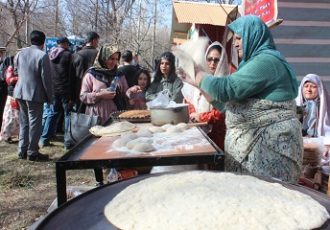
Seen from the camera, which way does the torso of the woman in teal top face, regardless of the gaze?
to the viewer's left

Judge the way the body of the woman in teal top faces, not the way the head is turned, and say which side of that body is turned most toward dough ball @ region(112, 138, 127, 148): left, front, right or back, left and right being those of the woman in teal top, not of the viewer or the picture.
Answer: front

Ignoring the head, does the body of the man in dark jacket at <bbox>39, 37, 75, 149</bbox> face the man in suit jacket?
no

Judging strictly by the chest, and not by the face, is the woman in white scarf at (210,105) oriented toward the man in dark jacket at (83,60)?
no

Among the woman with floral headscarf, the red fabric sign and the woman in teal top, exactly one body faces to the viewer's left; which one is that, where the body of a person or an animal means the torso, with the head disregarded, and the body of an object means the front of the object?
the woman in teal top

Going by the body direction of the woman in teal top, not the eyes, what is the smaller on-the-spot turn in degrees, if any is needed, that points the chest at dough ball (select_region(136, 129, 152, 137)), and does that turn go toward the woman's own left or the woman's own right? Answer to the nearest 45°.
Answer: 0° — they already face it

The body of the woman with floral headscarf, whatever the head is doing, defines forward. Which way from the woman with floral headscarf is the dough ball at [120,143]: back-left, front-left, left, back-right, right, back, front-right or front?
front-right

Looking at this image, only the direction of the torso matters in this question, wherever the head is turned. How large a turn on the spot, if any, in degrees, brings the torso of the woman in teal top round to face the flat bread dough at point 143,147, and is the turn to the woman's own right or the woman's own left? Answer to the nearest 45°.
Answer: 0° — they already face it

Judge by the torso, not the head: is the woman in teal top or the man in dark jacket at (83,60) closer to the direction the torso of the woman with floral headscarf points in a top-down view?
the woman in teal top

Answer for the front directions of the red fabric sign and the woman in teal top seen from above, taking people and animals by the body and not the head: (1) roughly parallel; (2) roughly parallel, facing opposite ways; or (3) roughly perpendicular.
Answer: roughly perpendicular

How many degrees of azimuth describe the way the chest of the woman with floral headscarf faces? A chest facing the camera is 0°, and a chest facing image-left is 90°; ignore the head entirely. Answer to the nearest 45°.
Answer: approximately 315°

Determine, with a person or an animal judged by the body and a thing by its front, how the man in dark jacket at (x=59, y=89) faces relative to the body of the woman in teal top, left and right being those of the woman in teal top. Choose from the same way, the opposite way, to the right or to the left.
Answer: to the right

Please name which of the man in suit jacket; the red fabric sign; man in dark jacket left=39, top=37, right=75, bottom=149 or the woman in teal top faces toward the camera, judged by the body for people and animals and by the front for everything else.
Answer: the red fabric sign

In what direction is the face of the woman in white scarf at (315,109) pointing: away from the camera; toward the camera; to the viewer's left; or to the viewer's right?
toward the camera

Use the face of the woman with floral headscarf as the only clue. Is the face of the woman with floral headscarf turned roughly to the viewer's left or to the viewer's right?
to the viewer's right

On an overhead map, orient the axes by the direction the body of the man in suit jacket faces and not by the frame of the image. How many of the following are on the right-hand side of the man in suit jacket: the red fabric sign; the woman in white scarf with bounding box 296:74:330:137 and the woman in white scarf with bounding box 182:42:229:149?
3

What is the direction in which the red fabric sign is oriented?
toward the camera

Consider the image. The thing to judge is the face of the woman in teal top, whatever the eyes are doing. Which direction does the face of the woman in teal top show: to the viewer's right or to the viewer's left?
to the viewer's left
